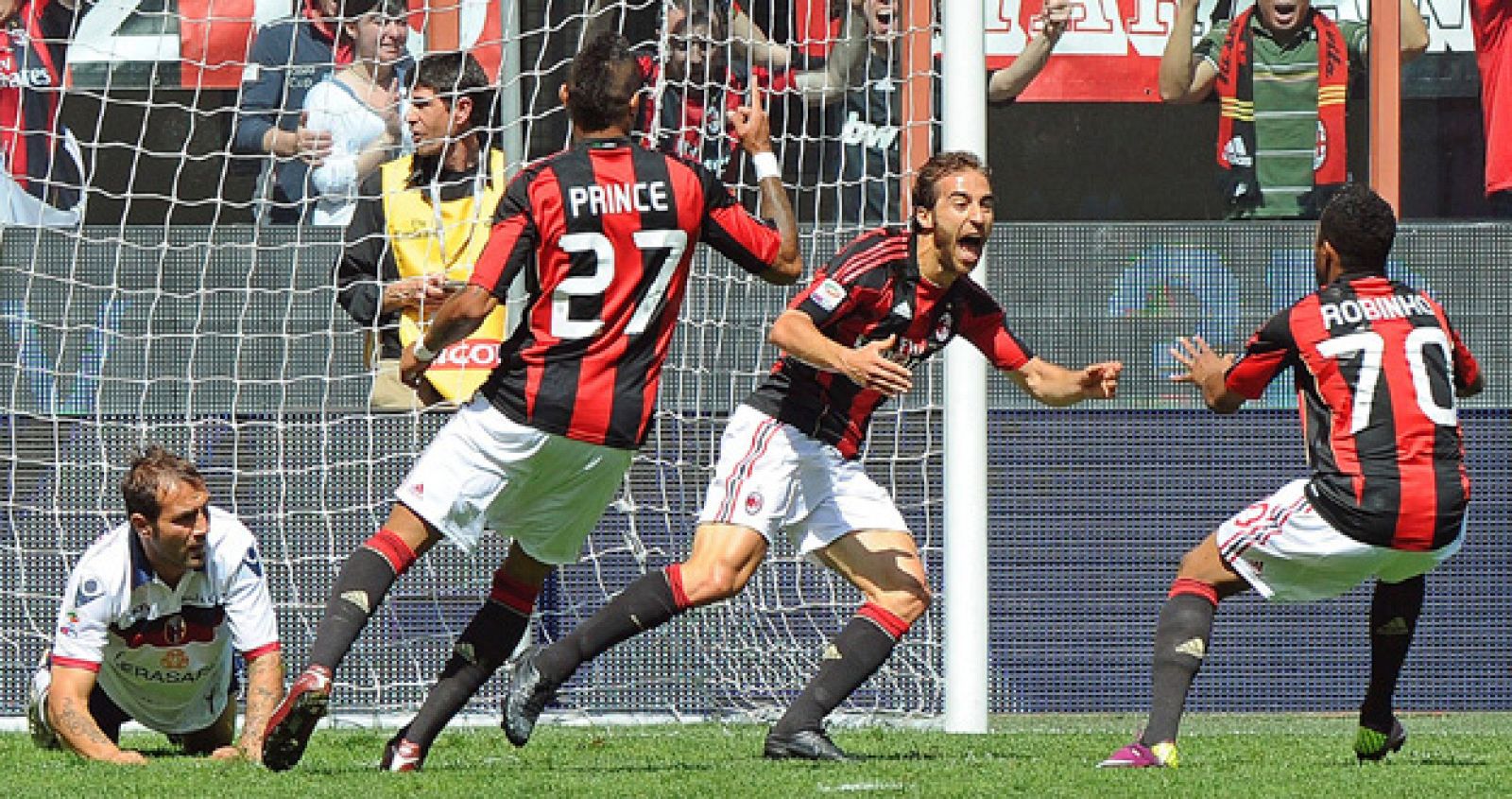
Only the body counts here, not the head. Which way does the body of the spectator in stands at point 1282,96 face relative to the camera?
toward the camera

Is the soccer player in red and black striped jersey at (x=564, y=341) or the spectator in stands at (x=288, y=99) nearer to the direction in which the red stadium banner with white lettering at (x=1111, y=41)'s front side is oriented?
the soccer player in red and black striped jersey

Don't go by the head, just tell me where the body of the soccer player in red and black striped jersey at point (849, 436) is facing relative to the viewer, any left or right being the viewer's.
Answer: facing the viewer and to the right of the viewer

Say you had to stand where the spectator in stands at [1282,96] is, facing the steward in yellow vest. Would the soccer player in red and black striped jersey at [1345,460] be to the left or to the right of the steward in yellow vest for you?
left

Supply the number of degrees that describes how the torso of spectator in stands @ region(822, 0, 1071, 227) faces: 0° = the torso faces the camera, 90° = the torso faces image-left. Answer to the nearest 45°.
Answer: approximately 0°

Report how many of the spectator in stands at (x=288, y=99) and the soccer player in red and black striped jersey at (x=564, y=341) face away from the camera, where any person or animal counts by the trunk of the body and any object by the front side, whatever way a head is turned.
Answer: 1

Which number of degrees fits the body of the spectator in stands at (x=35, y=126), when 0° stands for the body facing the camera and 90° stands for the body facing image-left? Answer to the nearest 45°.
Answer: approximately 0°

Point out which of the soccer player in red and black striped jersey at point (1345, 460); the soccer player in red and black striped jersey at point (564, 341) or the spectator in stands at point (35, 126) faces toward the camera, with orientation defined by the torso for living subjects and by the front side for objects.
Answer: the spectator in stands

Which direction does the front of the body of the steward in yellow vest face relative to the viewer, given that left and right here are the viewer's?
facing the viewer and to the left of the viewer

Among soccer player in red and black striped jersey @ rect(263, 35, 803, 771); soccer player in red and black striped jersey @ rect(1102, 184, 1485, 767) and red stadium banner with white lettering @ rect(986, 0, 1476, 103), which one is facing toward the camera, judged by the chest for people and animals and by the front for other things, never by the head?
the red stadium banner with white lettering

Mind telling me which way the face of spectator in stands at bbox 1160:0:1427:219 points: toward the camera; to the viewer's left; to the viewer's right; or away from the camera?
toward the camera

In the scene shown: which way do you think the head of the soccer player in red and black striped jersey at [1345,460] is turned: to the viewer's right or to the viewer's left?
to the viewer's left

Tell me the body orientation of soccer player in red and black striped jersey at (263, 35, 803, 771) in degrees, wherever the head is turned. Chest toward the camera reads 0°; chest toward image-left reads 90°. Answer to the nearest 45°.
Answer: approximately 180°

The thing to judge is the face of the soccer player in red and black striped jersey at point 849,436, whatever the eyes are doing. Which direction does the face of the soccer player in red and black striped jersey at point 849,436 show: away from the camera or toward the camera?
toward the camera
